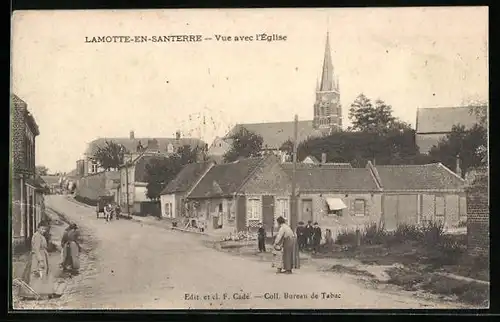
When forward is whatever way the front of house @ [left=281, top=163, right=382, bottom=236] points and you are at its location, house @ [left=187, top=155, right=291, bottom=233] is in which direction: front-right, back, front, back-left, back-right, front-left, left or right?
right

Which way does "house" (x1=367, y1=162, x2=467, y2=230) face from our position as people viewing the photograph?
facing the viewer

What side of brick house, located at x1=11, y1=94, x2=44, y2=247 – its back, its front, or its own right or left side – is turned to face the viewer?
right

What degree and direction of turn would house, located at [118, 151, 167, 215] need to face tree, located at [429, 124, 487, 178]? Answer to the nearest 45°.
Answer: approximately 135° to its left

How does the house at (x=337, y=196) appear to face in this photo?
toward the camera

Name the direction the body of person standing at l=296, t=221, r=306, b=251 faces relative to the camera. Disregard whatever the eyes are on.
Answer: toward the camera
